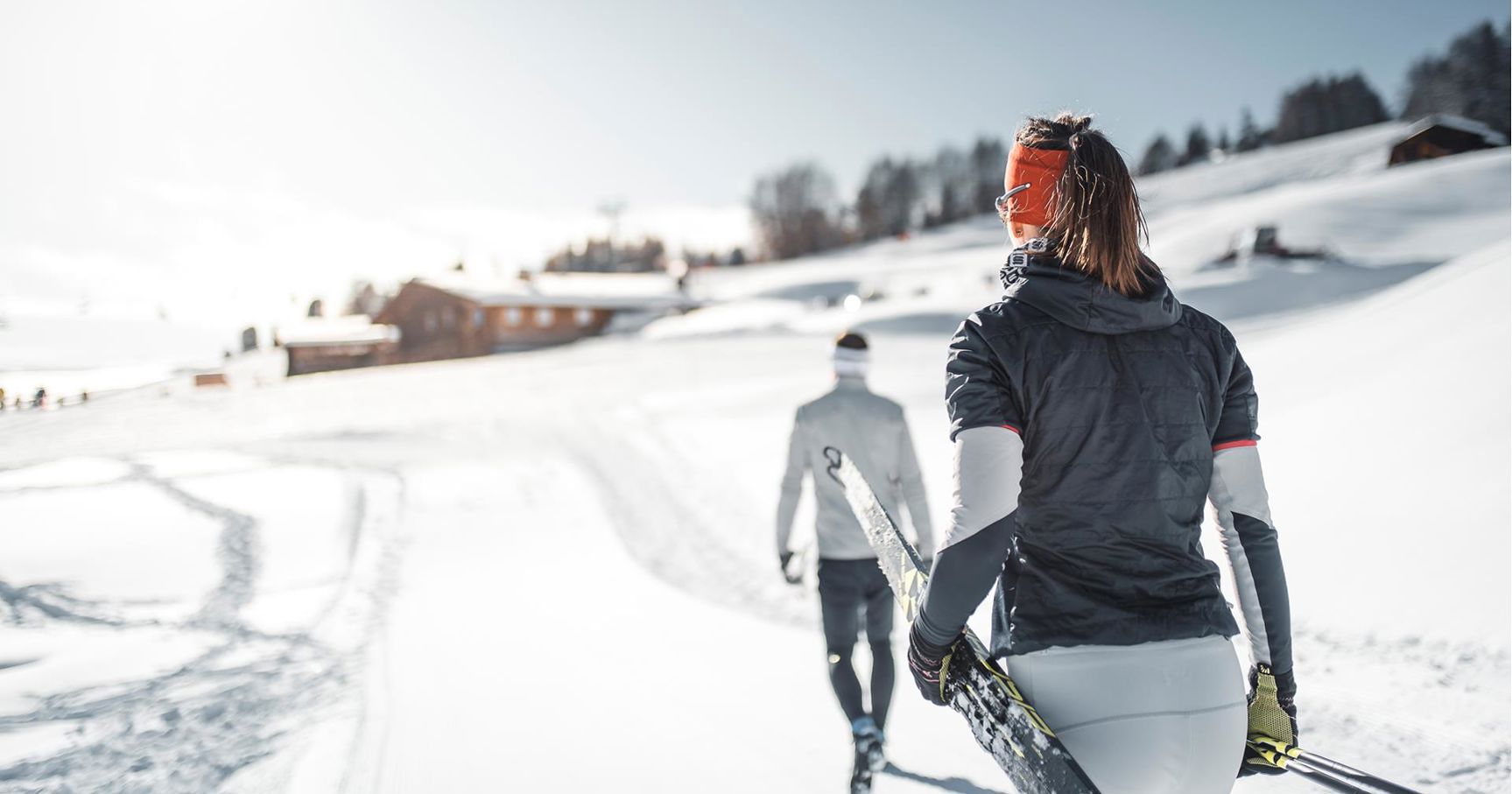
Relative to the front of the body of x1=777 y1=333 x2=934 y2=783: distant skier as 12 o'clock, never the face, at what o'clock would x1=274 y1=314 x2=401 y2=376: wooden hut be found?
The wooden hut is roughly at 11 o'clock from the distant skier.

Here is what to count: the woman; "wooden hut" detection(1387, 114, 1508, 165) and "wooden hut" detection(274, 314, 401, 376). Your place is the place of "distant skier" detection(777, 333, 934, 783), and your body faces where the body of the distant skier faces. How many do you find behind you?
1

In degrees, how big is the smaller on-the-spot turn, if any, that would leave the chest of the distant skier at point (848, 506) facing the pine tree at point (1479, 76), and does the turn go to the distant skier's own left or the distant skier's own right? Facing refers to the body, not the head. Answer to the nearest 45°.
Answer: approximately 45° to the distant skier's own right

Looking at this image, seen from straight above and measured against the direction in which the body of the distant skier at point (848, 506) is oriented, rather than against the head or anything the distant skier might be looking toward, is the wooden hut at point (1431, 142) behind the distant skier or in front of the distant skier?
in front

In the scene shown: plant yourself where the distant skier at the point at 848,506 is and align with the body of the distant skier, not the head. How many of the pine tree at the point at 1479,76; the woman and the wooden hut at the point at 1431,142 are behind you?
1

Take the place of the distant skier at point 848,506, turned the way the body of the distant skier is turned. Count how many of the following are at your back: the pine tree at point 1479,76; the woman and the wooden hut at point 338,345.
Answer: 1

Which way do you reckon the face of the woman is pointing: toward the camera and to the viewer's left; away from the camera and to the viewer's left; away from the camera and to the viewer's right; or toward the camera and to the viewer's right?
away from the camera and to the viewer's left

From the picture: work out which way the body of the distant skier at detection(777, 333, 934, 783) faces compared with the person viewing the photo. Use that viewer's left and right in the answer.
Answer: facing away from the viewer

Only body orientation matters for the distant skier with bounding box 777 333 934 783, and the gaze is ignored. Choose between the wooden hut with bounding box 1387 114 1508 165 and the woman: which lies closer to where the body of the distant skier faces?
the wooden hut

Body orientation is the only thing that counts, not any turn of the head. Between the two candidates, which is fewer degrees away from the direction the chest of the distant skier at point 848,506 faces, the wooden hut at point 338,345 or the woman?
the wooden hut

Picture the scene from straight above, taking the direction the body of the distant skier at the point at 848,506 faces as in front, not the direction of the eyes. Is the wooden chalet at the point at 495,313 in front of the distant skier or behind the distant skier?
in front

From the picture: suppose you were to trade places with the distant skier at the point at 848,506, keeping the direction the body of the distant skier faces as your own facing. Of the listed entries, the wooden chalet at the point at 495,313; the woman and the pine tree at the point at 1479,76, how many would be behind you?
1

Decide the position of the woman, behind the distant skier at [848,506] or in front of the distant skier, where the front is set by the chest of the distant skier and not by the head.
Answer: behind

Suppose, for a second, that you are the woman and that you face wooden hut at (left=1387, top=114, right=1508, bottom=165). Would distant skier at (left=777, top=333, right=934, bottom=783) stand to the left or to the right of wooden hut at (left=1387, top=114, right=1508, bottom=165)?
left
